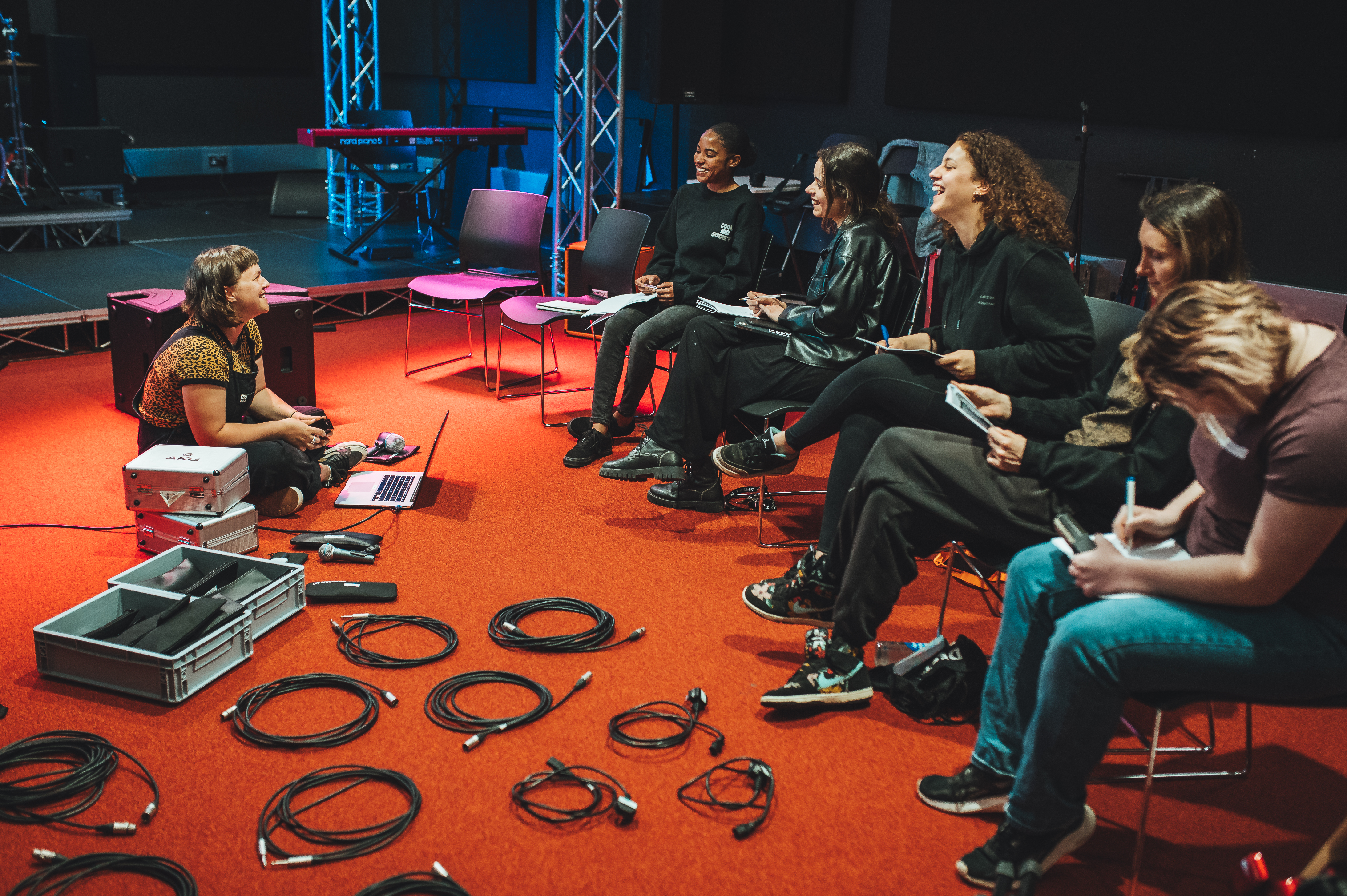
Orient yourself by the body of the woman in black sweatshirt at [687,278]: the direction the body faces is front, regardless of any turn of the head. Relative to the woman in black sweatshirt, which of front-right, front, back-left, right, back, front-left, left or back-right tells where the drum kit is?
right

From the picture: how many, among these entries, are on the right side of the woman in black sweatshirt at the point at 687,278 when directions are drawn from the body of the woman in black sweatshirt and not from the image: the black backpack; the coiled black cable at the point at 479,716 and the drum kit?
1

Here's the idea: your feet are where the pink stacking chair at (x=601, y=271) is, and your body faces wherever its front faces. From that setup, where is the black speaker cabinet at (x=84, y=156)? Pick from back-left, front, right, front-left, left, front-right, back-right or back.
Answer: right

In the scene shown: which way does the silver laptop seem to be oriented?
to the viewer's left

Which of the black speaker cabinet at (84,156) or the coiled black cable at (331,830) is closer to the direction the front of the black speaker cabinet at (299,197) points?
the coiled black cable

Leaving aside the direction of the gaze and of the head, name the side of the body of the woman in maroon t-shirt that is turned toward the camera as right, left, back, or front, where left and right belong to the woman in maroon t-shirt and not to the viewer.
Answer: left

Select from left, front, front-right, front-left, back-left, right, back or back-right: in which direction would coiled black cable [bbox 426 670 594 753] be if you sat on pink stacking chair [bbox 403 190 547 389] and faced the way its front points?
front-left

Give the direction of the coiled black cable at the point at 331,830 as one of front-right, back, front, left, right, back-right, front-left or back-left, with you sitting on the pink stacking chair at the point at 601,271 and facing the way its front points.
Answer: front-left

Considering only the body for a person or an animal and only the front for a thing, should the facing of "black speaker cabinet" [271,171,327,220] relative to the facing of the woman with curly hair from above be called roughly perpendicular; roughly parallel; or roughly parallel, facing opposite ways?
roughly perpendicular

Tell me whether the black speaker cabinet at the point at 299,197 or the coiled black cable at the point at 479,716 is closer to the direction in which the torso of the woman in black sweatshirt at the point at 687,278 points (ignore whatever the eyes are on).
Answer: the coiled black cable

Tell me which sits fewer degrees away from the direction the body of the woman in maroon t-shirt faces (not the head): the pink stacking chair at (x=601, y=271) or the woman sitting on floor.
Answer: the woman sitting on floor

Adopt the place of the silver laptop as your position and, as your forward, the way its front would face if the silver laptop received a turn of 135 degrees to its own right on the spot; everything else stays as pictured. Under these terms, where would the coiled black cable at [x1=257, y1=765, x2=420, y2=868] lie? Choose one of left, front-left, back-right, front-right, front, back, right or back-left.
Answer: back-right

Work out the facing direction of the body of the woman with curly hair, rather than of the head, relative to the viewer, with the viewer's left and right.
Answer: facing the viewer and to the left of the viewer

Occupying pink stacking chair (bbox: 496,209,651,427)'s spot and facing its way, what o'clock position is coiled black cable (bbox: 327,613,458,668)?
The coiled black cable is roughly at 11 o'clock from the pink stacking chair.

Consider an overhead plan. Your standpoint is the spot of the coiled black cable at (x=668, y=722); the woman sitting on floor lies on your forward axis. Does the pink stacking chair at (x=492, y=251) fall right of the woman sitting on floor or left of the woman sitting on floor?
right
